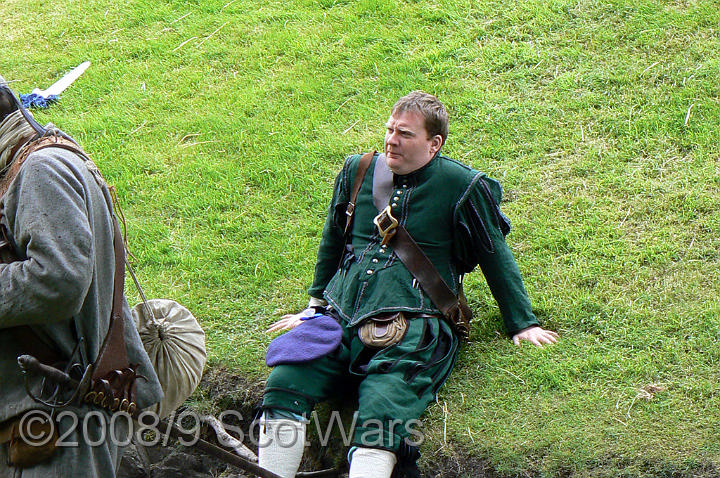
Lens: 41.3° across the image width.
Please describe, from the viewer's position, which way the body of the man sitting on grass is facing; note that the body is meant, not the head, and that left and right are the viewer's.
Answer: facing the viewer and to the left of the viewer

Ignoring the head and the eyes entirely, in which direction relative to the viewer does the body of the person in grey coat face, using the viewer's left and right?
facing to the left of the viewer

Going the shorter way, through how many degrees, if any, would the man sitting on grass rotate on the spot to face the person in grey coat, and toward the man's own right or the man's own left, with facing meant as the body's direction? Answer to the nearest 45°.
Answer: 0° — they already face them

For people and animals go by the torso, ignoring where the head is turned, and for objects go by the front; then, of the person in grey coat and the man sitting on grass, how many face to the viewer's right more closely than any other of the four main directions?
0

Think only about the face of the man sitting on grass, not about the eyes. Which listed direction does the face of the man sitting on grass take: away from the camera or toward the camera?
toward the camera
